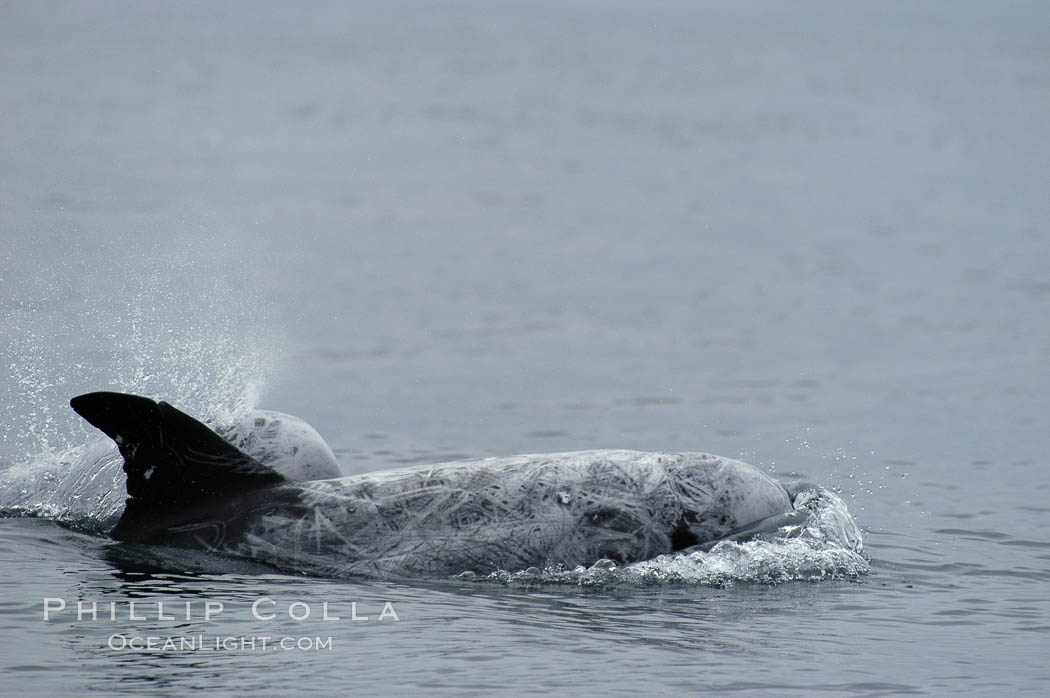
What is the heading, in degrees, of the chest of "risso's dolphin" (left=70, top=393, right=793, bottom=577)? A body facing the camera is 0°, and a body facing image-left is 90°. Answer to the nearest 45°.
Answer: approximately 270°
